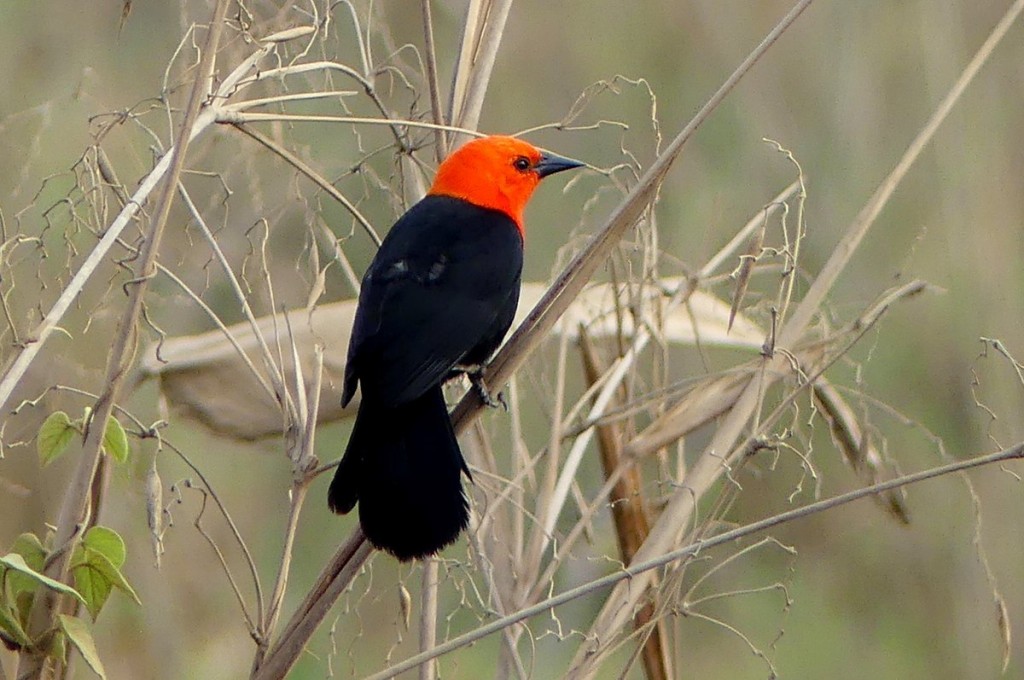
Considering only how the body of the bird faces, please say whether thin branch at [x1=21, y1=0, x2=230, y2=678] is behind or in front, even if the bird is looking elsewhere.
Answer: behind

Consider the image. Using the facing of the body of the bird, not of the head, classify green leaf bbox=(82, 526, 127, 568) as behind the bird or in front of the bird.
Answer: behind

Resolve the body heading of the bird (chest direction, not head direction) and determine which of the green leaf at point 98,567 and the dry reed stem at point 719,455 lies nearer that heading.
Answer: the dry reed stem

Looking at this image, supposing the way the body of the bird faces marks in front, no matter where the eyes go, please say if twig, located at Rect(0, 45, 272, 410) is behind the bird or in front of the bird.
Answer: behind

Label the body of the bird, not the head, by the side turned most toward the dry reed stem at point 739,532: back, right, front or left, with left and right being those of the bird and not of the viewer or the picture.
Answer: right

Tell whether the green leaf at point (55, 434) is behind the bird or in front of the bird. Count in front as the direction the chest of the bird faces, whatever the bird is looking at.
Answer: behind

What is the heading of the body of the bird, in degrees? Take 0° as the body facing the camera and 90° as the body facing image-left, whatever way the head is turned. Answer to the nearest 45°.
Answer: approximately 225°
